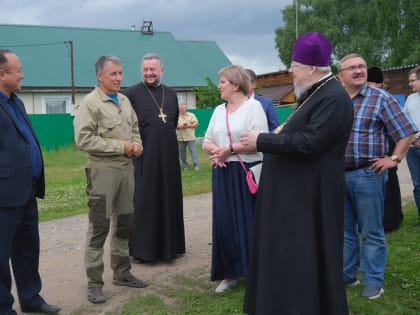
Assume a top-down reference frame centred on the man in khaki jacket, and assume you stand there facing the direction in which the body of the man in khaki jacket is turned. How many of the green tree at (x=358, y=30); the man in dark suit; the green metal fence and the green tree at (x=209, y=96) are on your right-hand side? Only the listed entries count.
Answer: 1

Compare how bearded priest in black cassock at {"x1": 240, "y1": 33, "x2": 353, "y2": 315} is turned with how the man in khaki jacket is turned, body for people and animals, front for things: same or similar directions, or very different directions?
very different directions

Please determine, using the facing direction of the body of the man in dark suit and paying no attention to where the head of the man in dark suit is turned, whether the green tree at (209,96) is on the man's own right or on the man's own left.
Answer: on the man's own left

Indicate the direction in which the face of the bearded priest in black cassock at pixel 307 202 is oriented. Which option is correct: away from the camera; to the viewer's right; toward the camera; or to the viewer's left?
to the viewer's left

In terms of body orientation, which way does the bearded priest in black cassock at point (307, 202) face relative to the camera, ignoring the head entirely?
to the viewer's left

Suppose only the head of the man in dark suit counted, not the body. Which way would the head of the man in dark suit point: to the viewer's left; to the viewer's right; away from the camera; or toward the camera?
to the viewer's right

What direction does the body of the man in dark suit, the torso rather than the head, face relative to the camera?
to the viewer's right

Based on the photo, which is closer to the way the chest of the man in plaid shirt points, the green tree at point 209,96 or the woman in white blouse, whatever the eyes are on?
the woman in white blouse

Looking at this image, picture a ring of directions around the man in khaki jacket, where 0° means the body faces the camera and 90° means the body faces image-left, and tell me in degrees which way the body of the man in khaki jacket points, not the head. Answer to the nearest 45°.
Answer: approximately 315°

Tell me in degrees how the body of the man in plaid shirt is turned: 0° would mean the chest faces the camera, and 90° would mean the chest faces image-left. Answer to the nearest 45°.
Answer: approximately 45°

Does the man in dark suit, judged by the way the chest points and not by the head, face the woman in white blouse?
yes

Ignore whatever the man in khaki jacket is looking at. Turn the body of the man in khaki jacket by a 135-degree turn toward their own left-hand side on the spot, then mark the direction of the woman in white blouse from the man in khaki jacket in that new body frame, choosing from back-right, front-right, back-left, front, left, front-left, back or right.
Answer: right

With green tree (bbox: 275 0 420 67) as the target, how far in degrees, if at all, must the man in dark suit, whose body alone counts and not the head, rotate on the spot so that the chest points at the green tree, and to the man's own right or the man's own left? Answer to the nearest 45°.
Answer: approximately 45° to the man's own left
